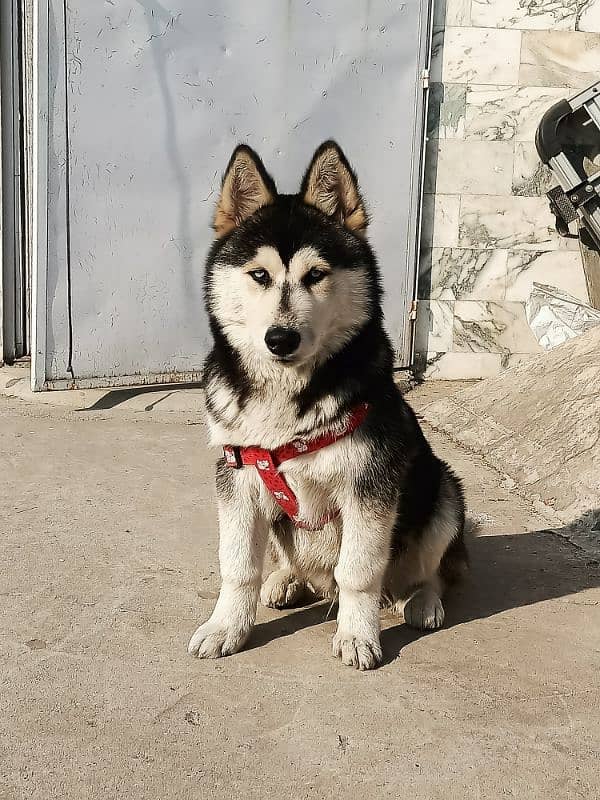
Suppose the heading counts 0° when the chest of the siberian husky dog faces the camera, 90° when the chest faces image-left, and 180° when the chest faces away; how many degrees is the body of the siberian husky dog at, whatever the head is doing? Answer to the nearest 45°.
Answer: approximately 45°

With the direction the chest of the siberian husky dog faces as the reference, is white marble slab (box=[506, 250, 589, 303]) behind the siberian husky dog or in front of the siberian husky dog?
behind

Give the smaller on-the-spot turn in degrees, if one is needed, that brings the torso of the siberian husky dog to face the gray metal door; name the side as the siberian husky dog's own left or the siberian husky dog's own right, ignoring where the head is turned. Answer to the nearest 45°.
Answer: approximately 135° to the siberian husky dog's own right

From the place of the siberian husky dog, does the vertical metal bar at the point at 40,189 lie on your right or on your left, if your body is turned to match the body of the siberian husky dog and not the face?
on your right
